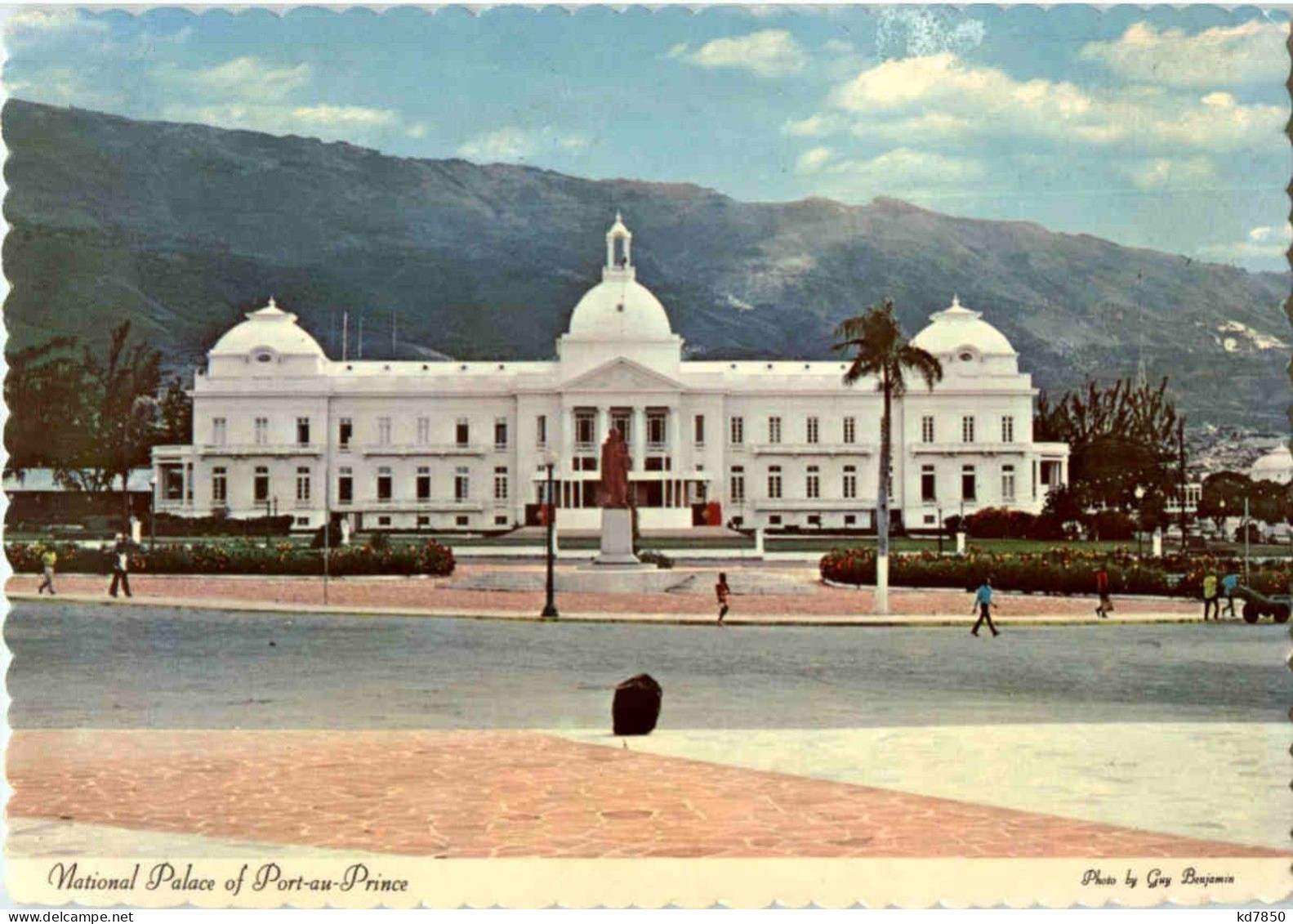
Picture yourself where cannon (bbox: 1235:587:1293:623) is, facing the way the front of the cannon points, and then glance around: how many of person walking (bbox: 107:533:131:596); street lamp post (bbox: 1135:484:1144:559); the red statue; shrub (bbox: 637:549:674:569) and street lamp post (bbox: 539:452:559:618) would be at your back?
0

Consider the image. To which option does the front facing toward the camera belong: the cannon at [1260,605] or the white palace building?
the white palace building

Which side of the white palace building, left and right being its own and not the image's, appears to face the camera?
front

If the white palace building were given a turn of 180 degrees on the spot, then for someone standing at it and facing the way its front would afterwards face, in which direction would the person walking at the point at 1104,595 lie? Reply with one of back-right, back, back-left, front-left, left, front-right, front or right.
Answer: back

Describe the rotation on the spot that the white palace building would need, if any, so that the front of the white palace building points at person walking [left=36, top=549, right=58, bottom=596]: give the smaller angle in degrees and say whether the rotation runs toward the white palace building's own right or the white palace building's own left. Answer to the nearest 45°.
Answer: approximately 45° to the white palace building's own right

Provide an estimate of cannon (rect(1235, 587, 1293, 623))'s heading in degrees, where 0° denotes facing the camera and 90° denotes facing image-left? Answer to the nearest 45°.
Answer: approximately 90°

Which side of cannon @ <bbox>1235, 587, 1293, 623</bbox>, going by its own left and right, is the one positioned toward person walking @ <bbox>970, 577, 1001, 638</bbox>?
front

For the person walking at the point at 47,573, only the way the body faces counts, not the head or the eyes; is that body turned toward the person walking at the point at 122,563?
no

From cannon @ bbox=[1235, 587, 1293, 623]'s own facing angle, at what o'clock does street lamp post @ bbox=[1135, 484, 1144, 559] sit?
The street lamp post is roughly at 1 o'clock from the cannon.

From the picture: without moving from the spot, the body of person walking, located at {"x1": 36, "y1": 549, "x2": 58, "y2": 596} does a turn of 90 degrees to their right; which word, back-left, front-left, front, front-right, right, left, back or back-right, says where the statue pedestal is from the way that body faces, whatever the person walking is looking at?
back-left

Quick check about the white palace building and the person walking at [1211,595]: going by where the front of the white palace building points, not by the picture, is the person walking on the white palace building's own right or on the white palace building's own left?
on the white palace building's own left
